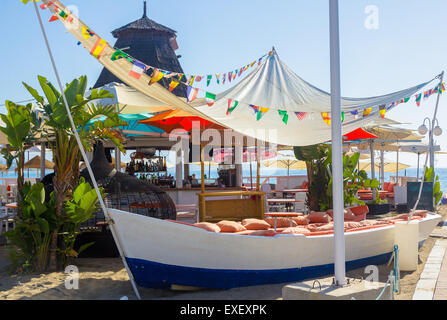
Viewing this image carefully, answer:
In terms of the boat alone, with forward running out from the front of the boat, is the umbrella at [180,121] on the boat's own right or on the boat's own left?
on the boat's own right

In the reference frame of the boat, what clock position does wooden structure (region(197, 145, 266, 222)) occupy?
The wooden structure is roughly at 3 o'clock from the boat.

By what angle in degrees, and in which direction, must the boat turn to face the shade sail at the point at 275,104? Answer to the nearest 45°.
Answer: approximately 90° to its right

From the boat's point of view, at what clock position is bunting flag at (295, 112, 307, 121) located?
The bunting flag is roughly at 4 o'clock from the boat.

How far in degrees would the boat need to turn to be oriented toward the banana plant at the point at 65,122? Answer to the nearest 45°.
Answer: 0° — it already faces it

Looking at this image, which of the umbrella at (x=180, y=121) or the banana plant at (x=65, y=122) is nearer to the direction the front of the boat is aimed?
the banana plant

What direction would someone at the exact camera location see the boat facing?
facing to the left of the viewer

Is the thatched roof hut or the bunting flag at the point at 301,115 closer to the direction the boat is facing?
the thatched roof hut
